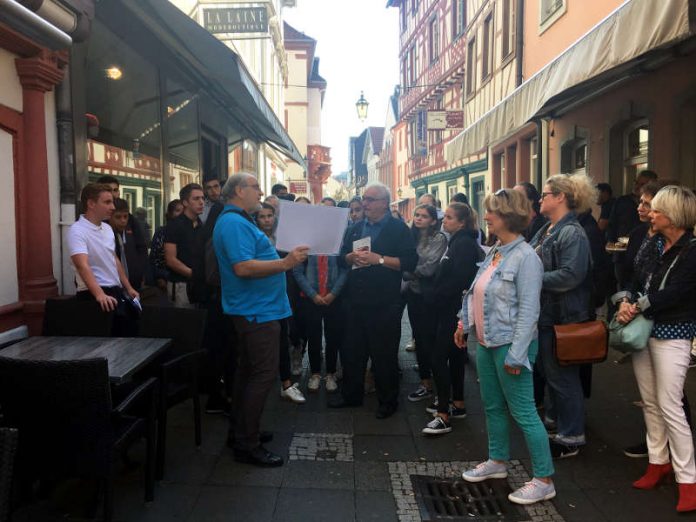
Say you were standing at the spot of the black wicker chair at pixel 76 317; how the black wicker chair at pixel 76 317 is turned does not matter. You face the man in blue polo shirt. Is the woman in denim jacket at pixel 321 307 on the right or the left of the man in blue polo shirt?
left

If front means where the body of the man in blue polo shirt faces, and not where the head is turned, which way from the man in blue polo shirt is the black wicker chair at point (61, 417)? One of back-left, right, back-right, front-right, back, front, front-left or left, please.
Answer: back-right

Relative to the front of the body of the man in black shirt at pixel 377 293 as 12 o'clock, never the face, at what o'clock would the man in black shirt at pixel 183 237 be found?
the man in black shirt at pixel 183 237 is roughly at 2 o'clock from the man in black shirt at pixel 377 293.

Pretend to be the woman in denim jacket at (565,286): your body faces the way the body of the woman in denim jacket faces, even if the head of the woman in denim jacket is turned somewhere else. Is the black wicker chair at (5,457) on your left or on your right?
on your left

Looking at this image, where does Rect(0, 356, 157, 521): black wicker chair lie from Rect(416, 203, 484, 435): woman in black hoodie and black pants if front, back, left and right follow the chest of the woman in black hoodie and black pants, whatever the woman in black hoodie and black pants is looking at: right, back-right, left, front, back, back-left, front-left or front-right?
front-left

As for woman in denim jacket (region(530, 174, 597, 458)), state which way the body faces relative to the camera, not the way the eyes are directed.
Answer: to the viewer's left

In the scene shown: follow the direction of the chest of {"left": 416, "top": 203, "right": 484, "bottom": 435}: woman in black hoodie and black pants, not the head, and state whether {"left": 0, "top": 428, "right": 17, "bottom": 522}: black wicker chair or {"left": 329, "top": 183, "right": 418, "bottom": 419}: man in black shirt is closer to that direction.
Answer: the man in black shirt

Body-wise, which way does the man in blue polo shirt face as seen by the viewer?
to the viewer's right

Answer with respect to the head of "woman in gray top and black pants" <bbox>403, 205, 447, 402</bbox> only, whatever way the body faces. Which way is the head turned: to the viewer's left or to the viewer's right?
to the viewer's left

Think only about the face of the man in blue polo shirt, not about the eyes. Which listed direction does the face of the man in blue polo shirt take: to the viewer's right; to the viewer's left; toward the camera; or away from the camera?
to the viewer's right

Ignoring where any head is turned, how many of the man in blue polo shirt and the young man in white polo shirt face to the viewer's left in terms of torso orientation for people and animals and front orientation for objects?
0

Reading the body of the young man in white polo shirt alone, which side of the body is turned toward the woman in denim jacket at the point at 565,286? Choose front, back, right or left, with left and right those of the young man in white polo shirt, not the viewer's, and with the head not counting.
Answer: front

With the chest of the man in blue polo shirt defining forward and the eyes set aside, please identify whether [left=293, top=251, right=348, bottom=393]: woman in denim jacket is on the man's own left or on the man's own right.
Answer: on the man's own left

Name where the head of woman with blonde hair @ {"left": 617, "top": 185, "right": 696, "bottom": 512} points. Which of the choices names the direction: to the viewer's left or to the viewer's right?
to the viewer's left

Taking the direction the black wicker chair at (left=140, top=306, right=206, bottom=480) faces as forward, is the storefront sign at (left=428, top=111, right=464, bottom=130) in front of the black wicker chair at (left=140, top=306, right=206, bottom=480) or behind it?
behind

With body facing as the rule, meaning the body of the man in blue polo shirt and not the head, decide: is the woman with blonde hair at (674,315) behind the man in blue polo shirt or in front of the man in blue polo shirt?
in front
